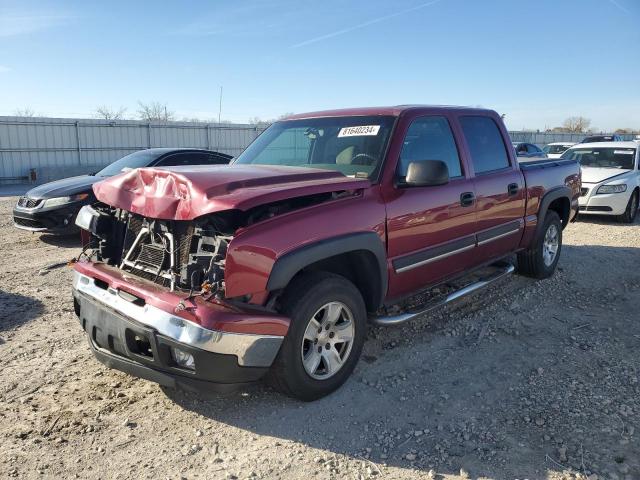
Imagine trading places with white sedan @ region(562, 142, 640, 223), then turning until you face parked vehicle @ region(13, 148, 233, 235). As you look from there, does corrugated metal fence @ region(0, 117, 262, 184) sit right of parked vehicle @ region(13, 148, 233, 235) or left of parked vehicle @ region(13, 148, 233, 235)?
right

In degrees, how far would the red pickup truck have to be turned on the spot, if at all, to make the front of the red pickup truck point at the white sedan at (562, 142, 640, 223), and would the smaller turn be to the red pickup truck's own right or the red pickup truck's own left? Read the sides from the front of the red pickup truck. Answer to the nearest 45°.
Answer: approximately 180°

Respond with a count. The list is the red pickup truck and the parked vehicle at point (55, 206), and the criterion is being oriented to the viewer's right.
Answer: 0

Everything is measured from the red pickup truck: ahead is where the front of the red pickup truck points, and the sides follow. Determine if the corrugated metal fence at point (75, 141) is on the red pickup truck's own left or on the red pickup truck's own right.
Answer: on the red pickup truck's own right

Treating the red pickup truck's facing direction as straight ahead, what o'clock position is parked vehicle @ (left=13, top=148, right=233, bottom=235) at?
The parked vehicle is roughly at 3 o'clock from the red pickup truck.

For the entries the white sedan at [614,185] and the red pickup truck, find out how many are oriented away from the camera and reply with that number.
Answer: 0

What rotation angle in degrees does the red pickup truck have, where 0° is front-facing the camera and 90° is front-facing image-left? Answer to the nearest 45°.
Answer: approximately 45°

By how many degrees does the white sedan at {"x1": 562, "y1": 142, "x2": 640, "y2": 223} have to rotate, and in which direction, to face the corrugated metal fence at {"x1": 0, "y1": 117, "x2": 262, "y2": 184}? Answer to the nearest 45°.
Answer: approximately 45° to its right

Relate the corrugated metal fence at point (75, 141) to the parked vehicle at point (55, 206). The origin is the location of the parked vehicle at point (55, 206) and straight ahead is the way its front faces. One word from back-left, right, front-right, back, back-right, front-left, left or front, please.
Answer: back-right

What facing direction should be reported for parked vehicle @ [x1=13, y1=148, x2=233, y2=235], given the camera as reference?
facing the viewer and to the left of the viewer

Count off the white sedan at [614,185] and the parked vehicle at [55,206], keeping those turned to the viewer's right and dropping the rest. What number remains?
0
